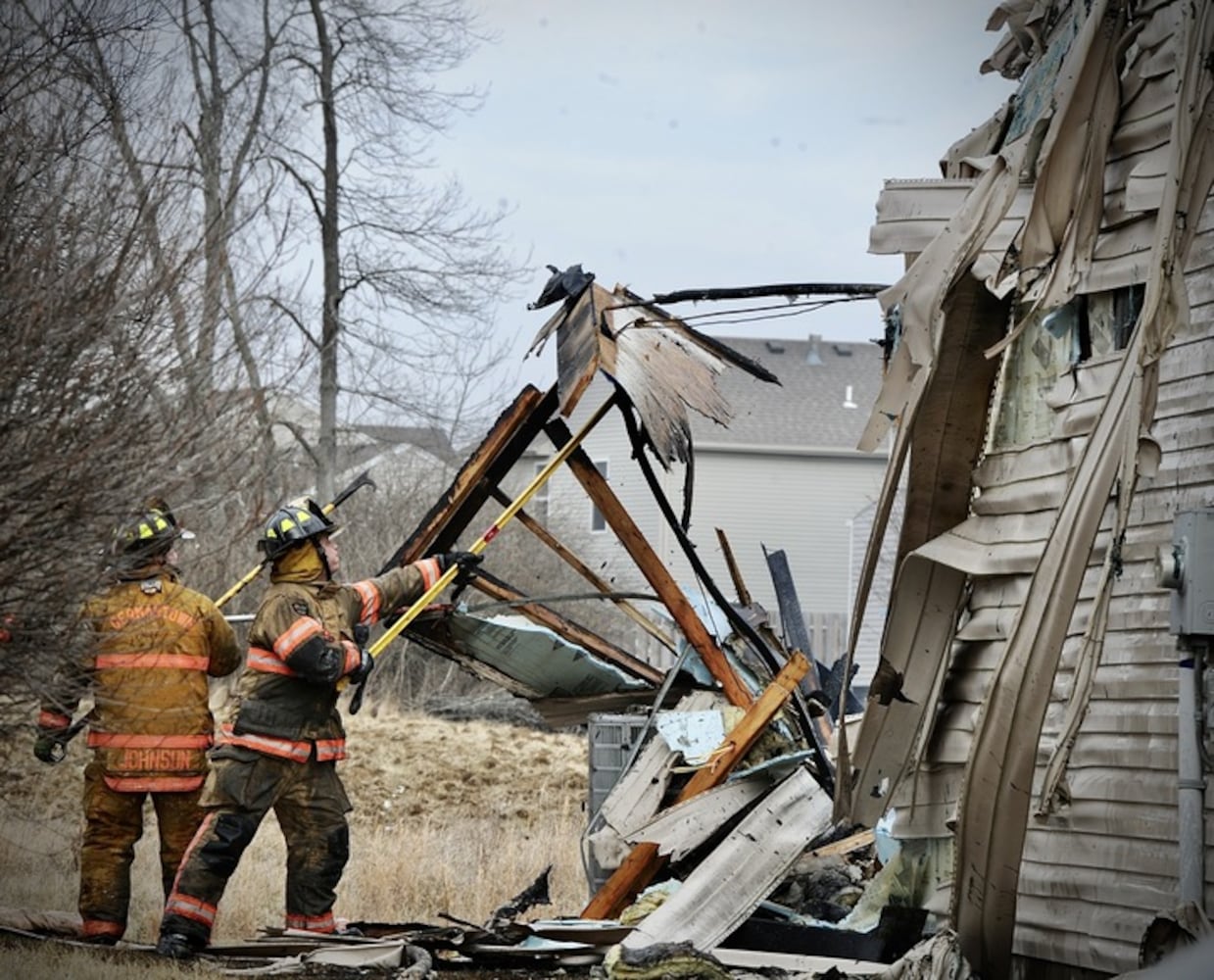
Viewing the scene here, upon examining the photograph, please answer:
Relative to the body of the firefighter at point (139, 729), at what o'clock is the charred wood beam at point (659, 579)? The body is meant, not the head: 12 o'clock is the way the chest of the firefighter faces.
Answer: The charred wood beam is roughly at 3 o'clock from the firefighter.

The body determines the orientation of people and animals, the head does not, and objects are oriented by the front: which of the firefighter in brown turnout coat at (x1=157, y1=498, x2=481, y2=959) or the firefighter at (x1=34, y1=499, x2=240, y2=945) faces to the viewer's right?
the firefighter in brown turnout coat

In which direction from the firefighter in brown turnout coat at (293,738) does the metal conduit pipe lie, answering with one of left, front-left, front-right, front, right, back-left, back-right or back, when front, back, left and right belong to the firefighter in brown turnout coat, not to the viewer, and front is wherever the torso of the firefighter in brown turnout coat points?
front-right

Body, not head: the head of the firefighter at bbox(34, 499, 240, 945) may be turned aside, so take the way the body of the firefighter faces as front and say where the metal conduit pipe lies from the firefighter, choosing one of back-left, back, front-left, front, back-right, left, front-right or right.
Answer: back-right

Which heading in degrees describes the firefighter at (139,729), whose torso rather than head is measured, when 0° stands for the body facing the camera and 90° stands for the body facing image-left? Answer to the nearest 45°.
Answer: approximately 180°

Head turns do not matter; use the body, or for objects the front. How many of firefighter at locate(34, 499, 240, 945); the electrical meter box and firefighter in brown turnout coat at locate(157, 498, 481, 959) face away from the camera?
1

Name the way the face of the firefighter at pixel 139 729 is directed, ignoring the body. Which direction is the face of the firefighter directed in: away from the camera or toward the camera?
away from the camera

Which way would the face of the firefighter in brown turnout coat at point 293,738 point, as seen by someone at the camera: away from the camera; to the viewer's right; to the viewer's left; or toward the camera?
to the viewer's right

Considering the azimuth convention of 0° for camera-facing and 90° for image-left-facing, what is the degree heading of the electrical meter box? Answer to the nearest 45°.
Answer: approximately 45°

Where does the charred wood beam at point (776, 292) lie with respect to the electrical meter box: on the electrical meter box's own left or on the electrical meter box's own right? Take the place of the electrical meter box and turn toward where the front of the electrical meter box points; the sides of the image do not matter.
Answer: on the electrical meter box's own right

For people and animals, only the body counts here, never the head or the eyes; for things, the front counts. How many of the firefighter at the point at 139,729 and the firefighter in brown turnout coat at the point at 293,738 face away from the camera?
1

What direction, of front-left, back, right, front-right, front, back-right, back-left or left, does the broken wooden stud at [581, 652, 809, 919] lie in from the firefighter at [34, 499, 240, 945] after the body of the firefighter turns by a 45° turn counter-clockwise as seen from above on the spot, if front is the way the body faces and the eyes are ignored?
back-right

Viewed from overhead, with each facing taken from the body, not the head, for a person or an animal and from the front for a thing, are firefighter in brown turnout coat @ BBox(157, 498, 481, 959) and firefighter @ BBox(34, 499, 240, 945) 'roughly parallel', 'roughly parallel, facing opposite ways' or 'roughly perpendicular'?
roughly perpendicular

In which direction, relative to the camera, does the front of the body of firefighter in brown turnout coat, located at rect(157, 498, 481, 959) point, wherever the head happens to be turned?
to the viewer's right
